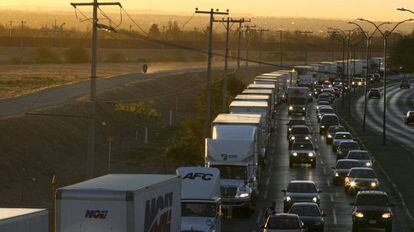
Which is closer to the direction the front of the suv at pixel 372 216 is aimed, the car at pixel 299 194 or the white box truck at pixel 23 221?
the white box truck

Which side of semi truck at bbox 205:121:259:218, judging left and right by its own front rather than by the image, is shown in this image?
front

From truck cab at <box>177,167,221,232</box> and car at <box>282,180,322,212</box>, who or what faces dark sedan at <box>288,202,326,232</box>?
the car

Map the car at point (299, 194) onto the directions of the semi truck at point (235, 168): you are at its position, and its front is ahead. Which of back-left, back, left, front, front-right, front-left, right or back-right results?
left

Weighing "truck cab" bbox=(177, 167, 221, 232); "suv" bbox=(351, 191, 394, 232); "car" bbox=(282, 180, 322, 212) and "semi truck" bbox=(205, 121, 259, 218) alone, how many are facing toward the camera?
4

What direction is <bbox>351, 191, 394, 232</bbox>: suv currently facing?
toward the camera

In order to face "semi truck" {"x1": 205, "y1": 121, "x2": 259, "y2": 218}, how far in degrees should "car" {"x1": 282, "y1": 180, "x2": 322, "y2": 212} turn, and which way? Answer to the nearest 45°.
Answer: approximately 90° to its right

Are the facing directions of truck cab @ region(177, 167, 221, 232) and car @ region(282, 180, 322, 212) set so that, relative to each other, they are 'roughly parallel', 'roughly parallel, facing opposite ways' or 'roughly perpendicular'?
roughly parallel

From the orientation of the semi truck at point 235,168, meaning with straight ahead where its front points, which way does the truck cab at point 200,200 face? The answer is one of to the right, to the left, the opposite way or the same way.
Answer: the same way

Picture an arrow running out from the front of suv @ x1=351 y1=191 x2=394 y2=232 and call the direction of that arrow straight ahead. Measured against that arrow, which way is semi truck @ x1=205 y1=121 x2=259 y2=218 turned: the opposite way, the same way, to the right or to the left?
the same way

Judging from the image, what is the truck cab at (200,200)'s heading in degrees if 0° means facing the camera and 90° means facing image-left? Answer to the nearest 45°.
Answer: approximately 0°

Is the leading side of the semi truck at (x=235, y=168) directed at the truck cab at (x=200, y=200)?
yes

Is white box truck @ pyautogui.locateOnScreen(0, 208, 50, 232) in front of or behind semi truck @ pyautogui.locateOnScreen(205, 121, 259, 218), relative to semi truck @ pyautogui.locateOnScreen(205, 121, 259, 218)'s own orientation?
in front

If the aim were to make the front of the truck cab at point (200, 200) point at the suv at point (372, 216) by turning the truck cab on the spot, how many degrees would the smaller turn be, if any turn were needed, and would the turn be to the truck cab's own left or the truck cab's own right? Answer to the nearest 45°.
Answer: approximately 135° to the truck cab's own left

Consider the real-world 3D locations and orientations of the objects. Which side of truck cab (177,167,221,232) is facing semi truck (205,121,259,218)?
back

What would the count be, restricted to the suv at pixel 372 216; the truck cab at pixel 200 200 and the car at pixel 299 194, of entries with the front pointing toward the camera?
3

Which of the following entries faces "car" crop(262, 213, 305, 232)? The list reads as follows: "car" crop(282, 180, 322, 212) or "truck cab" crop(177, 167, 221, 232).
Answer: "car" crop(282, 180, 322, 212)
